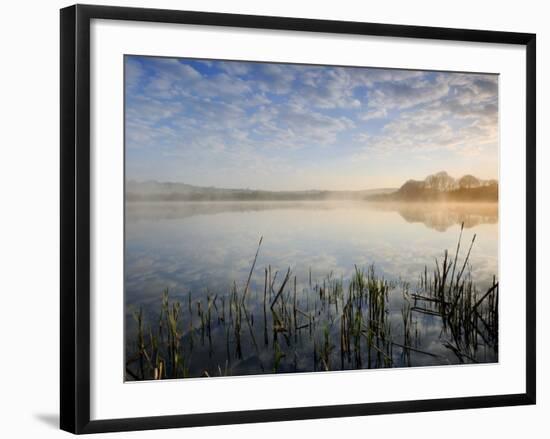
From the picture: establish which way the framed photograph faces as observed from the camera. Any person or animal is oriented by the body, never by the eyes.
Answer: facing the viewer and to the right of the viewer
